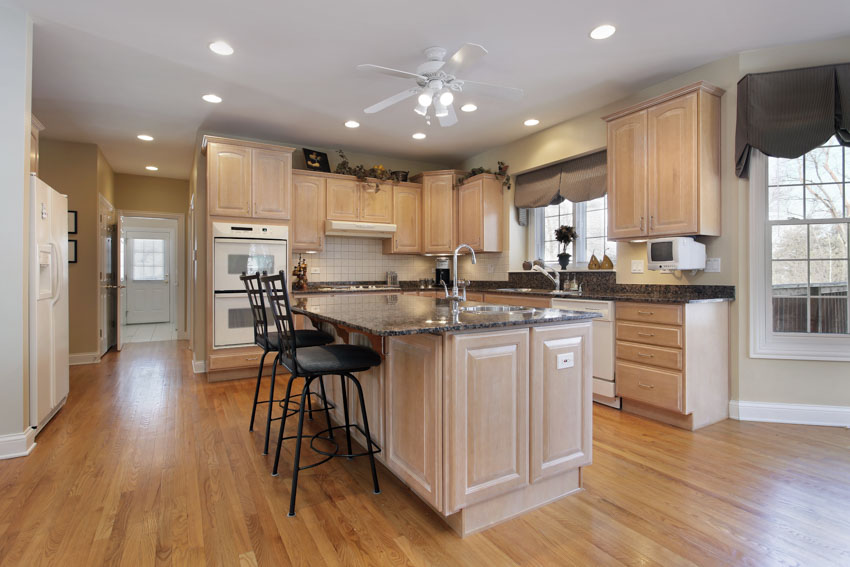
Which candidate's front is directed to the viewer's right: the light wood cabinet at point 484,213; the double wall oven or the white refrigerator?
the white refrigerator

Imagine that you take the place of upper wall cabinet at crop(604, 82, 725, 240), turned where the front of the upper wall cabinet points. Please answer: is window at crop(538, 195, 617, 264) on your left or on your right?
on your right

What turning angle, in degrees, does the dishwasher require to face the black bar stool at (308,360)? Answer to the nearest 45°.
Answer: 0° — it already faces it

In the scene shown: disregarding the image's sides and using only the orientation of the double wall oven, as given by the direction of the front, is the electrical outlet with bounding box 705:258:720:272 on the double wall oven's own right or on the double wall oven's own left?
on the double wall oven's own left

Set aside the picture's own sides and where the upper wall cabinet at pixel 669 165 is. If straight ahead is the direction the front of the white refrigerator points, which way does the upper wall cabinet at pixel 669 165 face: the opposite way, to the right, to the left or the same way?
the opposite way

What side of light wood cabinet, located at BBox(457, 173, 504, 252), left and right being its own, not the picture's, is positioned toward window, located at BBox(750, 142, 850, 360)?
left

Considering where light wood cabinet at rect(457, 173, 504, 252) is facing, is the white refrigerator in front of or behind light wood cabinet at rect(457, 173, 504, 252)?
in front

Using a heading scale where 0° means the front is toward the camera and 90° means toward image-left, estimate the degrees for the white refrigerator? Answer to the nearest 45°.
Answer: approximately 270°

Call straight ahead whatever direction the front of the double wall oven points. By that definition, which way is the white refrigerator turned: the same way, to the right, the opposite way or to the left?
to the left

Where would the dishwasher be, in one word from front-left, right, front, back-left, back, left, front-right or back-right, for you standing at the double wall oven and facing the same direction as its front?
front-left

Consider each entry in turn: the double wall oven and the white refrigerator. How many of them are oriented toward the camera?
1
